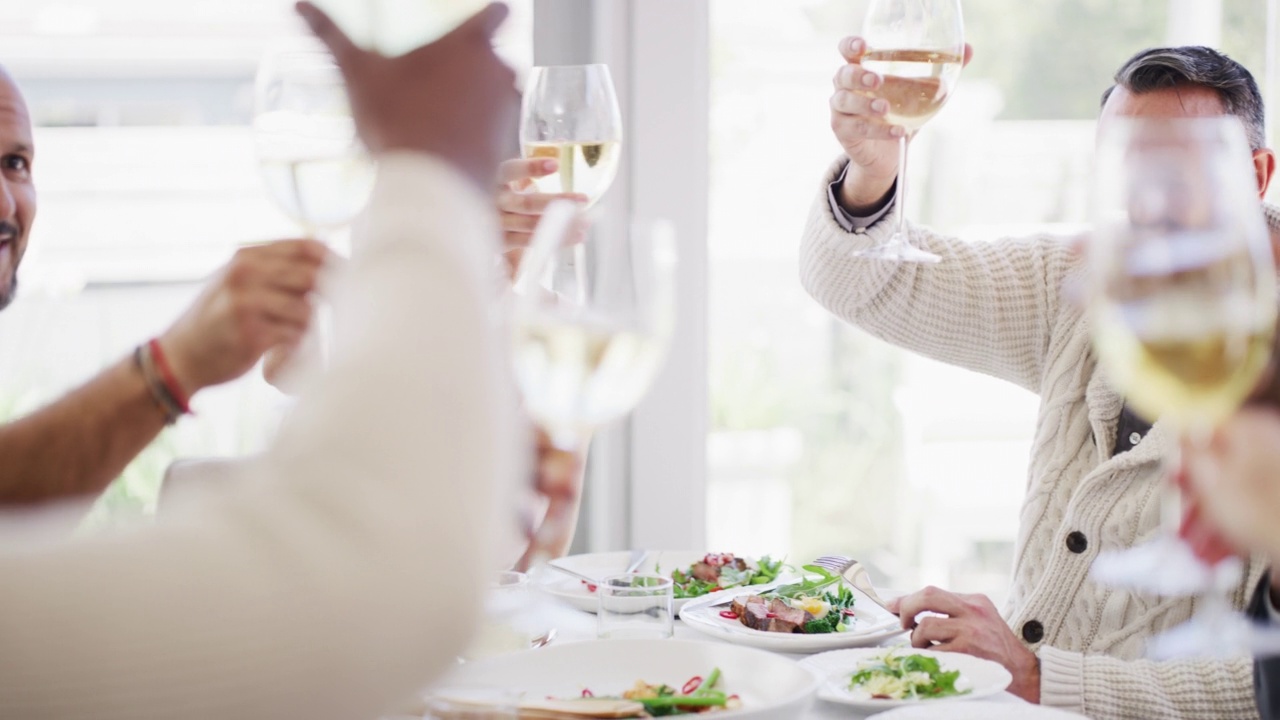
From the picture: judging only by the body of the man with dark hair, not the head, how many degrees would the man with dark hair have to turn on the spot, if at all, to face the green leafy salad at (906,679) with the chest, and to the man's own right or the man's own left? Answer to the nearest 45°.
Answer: approximately 45° to the man's own left

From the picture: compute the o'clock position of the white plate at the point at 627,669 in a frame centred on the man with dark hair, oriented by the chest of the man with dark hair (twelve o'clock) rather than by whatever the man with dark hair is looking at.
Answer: The white plate is roughly at 11 o'clock from the man with dark hair.

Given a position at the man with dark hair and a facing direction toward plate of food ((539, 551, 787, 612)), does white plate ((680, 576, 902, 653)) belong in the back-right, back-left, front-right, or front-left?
front-left

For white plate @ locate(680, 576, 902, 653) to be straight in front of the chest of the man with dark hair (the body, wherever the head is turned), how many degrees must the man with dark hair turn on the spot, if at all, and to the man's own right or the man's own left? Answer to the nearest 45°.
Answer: approximately 45° to the man's own right

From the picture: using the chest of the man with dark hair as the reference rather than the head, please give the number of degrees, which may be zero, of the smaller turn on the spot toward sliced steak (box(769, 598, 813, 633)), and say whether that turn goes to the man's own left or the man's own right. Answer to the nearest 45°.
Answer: approximately 45° to the man's own right

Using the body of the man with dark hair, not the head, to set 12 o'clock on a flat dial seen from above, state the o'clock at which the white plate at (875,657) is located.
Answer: The white plate is roughly at 11 o'clock from the man with dark hair.

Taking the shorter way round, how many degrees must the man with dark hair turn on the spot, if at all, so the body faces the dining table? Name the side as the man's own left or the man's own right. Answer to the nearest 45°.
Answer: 0° — they already face it

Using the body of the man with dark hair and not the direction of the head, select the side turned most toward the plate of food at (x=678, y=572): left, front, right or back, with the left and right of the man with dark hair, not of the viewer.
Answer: front

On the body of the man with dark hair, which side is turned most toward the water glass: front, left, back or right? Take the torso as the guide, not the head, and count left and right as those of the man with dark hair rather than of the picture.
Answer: front

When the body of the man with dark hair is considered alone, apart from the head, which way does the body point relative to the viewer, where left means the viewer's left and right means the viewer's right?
facing the viewer and to the left of the viewer

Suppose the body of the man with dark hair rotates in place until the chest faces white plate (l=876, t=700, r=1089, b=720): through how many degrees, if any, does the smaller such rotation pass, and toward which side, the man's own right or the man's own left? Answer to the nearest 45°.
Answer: approximately 45° to the man's own left

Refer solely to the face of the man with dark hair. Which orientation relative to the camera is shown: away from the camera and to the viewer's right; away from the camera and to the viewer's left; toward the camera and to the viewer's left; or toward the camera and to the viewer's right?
toward the camera and to the viewer's left
